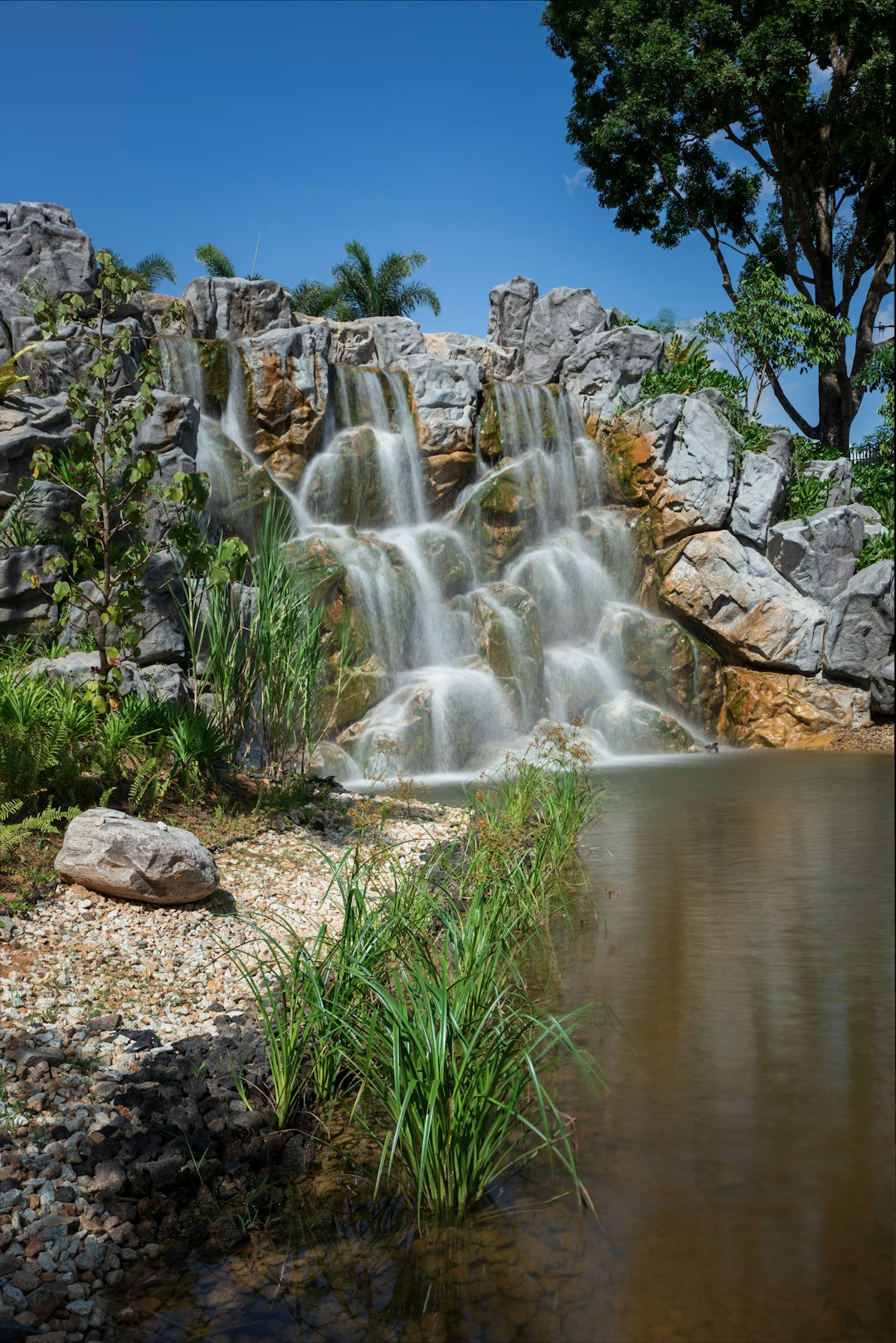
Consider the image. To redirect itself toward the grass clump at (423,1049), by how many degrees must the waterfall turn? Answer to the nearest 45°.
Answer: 0° — it already faces it

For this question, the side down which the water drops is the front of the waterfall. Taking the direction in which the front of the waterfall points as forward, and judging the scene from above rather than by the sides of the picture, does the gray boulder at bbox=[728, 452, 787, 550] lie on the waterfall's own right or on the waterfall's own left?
on the waterfall's own left

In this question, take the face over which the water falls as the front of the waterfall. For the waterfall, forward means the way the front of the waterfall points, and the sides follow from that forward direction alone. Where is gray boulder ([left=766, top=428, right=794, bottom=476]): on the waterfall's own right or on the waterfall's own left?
on the waterfall's own left

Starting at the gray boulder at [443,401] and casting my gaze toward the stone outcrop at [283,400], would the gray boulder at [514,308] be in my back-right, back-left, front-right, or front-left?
back-right

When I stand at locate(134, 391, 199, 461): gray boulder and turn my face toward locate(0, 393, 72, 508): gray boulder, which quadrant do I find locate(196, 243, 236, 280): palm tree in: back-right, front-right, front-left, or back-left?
back-right

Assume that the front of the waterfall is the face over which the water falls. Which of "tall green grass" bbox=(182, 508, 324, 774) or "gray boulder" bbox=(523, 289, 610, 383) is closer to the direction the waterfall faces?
the tall green grass

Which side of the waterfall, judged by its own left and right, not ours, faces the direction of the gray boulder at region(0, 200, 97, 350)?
right

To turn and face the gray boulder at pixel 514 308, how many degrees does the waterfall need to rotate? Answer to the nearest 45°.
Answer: approximately 180°

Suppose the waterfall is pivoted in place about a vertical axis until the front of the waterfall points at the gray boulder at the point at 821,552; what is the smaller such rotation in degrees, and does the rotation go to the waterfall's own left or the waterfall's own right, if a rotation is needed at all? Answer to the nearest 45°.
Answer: approximately 90° to the waterfall's own left

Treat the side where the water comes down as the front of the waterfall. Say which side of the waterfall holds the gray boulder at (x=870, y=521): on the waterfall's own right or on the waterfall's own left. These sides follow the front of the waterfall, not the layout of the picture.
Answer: on the waterfall's own left

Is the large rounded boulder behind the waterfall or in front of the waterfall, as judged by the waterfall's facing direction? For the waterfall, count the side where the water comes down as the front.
in front

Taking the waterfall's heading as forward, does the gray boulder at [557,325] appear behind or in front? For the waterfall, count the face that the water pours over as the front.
behind

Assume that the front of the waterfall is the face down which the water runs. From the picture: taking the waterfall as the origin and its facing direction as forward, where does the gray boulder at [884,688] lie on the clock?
The gray boulder is roughly at 9 o'clock from the waterfall.

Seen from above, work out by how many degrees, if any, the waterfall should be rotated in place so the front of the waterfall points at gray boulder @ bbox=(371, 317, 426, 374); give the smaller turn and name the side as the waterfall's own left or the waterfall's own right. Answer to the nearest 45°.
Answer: approximately 180°

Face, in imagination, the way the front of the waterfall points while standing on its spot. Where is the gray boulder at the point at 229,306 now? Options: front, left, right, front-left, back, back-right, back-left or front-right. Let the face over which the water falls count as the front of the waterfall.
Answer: back-right
